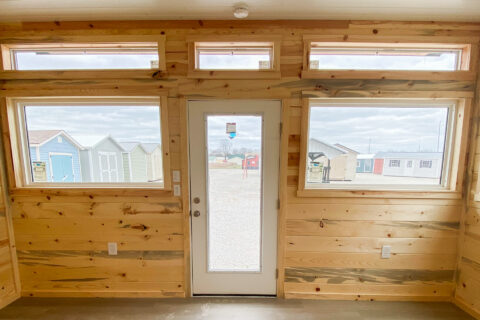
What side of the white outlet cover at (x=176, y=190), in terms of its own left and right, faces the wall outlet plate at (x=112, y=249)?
right

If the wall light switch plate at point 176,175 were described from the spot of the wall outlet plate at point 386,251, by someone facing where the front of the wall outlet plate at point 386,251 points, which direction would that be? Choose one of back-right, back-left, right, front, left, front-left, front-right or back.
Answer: front-right

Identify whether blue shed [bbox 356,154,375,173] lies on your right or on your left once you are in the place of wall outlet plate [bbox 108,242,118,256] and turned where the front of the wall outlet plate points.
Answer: on your left

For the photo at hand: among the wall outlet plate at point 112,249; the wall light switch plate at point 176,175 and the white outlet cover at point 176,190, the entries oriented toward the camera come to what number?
3

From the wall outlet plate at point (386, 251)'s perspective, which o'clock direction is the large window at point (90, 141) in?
The large window is roughly at 2 o'clock from the wall outlet plate.

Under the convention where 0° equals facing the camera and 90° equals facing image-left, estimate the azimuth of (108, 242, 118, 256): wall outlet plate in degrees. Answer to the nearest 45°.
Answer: approximately 0°

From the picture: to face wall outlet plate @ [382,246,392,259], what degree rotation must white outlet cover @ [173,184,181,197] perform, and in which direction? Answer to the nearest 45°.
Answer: approximately 90° to its left

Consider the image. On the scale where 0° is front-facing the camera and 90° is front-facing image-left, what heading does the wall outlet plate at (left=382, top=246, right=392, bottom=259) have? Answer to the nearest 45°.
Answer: approximately 0°
